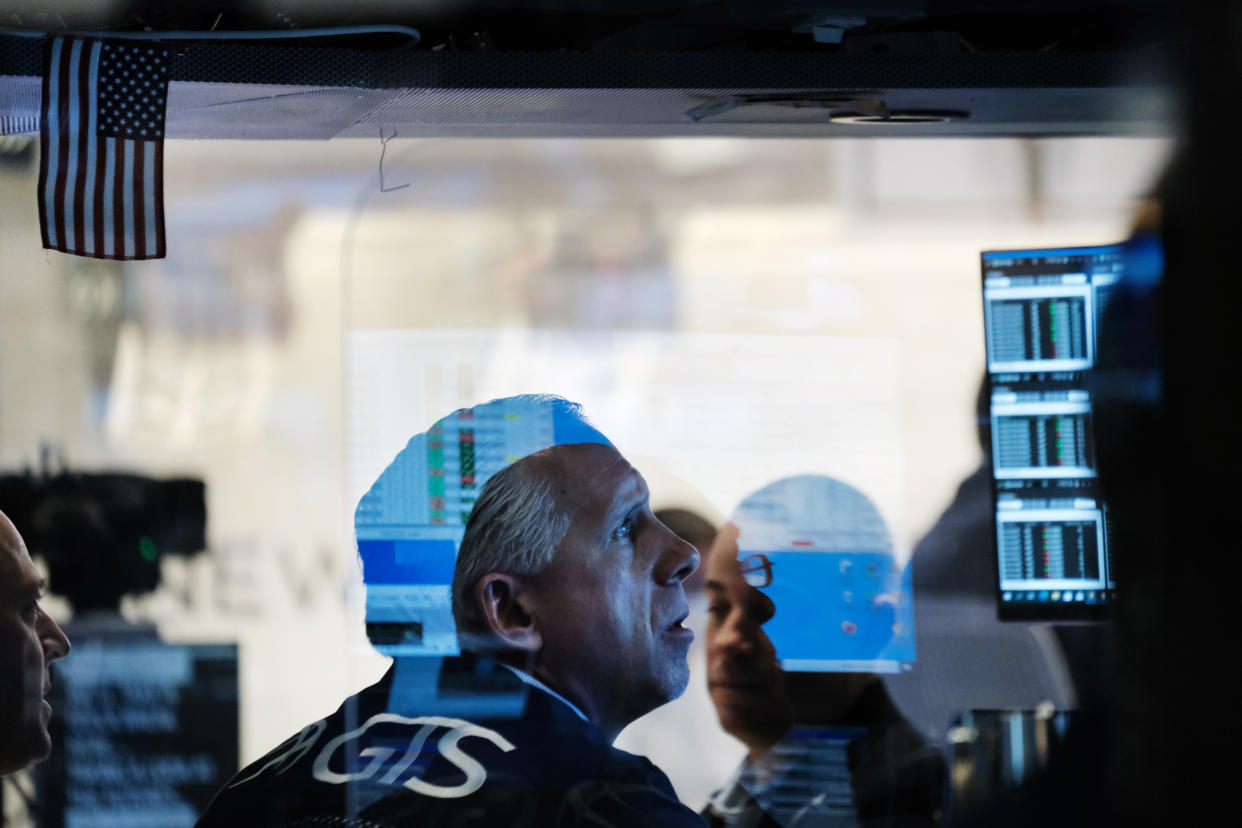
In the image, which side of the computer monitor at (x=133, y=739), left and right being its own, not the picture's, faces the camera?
front

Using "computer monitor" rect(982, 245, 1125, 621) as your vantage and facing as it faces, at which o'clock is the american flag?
The american flag is roughly at 2 o'clock from the computer monitor.

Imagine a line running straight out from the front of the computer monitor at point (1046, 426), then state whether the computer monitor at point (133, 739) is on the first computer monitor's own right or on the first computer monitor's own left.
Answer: on the first computer monitor's own right

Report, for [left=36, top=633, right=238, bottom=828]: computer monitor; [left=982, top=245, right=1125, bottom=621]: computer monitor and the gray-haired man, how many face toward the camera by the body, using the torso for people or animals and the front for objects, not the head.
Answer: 2

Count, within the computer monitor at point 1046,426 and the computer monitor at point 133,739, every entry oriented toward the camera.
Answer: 2

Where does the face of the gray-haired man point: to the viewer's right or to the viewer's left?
to the viewer's right

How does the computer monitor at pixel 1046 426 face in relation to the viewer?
toward the camera

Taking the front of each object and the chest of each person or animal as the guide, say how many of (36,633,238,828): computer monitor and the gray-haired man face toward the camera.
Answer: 1

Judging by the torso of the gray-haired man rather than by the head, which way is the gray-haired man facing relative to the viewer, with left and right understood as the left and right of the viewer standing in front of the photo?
facing away from the viewer and to the right of the viewer
